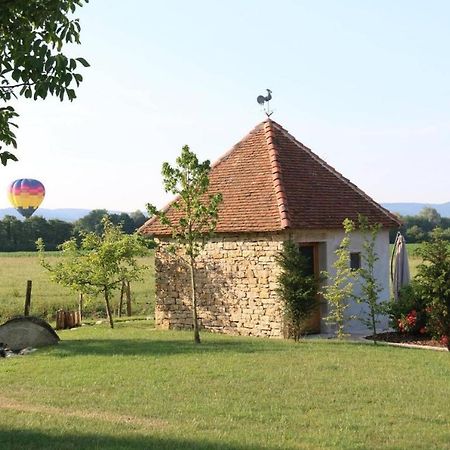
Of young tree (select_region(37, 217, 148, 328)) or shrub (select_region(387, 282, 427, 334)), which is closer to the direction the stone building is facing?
the shrub

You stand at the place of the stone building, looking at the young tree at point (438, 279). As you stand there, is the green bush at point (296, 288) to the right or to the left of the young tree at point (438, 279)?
right

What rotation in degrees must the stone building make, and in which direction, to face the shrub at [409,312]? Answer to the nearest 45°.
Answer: approximately 45° to its left

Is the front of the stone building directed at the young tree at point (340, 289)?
yes

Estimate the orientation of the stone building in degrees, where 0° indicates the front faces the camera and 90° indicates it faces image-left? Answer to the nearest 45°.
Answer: approximately 315°
